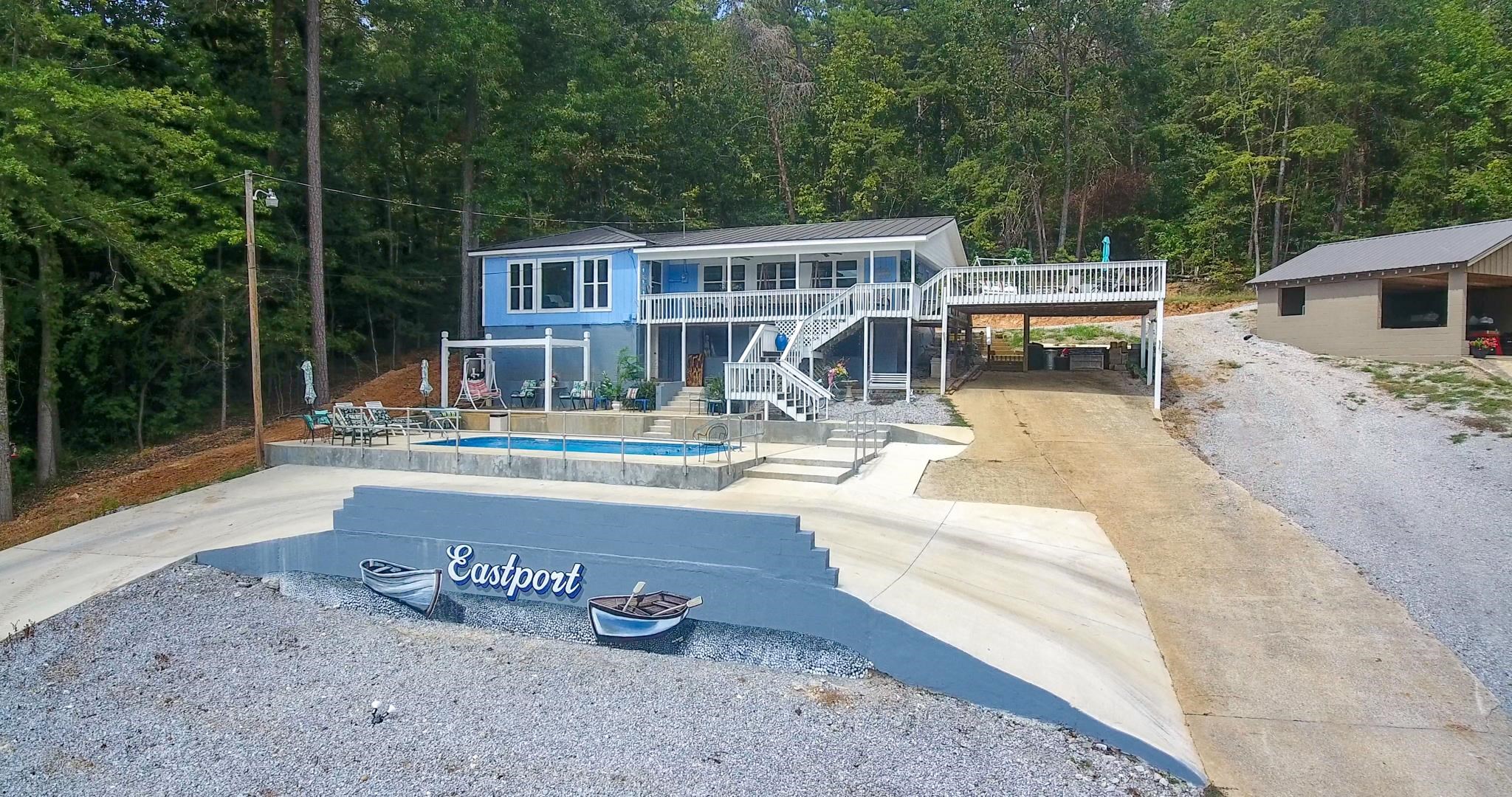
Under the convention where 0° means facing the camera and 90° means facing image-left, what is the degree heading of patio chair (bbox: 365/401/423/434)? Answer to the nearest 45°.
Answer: approximately 315°

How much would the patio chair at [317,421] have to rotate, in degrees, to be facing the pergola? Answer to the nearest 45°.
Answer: approximately 90° to its left

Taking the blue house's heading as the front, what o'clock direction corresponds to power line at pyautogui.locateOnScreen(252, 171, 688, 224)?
The power line is roughly at 2 o'clock from the blue house.

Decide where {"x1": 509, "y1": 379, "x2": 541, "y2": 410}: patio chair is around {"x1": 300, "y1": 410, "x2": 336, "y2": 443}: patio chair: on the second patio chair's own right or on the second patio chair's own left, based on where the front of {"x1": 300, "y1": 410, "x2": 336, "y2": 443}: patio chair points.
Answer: on the second patio chair's own left

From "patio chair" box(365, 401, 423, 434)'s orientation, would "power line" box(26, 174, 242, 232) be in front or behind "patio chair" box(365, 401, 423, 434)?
behind
